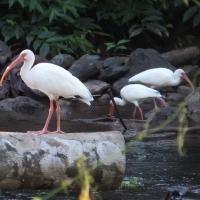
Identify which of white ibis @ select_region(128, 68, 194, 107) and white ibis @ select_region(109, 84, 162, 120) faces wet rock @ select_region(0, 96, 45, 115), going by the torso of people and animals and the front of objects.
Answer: white ibis @ select_region(109, 84, 162, 120)

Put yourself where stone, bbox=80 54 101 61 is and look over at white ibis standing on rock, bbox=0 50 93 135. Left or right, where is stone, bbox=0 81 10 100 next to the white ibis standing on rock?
right

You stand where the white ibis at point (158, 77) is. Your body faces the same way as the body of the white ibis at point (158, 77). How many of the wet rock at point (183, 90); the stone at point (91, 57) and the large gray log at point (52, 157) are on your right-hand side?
1

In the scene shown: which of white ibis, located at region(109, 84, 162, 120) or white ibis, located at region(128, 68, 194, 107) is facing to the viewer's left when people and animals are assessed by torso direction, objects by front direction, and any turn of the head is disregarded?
white ibis, located at region(109, 84, 162, 120)

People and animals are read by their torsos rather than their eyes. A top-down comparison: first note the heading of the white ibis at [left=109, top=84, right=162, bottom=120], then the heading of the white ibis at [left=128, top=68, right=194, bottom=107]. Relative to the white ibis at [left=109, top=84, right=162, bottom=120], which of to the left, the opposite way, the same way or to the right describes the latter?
the opposite way

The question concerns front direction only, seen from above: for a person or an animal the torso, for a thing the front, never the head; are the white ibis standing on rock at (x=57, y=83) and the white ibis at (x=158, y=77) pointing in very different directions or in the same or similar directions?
very different directions

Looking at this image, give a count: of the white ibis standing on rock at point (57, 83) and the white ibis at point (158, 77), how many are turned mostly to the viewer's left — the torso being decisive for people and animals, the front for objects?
1

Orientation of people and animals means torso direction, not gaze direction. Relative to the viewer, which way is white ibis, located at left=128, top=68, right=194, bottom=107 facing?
to the viewer's right

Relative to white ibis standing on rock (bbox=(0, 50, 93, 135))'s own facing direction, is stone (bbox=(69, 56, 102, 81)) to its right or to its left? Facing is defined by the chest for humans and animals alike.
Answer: on its right

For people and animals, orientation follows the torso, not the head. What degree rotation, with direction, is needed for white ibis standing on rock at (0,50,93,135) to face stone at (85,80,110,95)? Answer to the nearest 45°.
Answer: approximately 90° to its right

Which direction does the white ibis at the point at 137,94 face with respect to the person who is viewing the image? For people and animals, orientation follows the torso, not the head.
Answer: facing to the left of the viewer

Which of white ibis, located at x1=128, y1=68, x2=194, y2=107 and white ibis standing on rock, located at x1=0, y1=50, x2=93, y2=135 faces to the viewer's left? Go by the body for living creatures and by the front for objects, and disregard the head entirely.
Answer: the white ibis standing on rock

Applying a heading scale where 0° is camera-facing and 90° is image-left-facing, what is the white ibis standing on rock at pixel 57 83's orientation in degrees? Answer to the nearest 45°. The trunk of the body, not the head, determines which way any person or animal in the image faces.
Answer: approximately 90°

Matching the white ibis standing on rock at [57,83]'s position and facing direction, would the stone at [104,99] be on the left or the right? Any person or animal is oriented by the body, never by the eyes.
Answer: on its right
